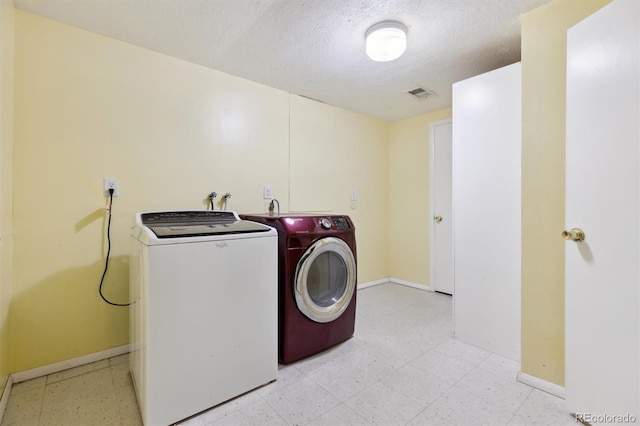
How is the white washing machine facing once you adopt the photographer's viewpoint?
facing the viewer and to the right of the viewer

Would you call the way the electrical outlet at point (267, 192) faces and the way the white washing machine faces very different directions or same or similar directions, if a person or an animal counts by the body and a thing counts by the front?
same or similar directions

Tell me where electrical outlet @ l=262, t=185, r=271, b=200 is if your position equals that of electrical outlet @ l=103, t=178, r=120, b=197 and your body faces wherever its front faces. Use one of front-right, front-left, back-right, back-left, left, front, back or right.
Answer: left

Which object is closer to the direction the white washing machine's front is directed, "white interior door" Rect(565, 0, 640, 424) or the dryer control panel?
the white interior door

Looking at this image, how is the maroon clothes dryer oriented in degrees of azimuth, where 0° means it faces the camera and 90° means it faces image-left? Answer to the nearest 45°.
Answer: approximately 315°

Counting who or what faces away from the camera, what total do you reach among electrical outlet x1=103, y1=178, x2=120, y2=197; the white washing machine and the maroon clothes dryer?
0

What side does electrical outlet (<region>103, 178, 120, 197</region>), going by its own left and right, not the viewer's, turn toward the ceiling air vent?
left

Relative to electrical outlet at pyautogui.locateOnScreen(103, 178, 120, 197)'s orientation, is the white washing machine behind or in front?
in front

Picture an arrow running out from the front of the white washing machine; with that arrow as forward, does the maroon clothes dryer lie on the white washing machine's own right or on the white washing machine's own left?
on the white washing machine's own left

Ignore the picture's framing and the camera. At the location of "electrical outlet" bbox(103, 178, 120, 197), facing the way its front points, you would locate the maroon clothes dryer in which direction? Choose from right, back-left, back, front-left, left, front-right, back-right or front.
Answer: front-left

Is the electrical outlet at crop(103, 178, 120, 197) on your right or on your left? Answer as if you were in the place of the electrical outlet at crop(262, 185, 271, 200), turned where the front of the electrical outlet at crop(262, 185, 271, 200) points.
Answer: on your right

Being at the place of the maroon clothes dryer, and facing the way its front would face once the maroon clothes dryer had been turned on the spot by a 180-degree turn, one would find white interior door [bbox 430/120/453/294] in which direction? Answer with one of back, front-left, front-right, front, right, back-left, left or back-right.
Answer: right

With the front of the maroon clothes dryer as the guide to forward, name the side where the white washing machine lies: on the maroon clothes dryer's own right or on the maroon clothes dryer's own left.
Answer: on the maroon clothes dryer's own right

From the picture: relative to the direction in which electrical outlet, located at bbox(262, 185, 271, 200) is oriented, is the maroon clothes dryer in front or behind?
in front

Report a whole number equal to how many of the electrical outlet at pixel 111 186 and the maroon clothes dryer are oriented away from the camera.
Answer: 0
